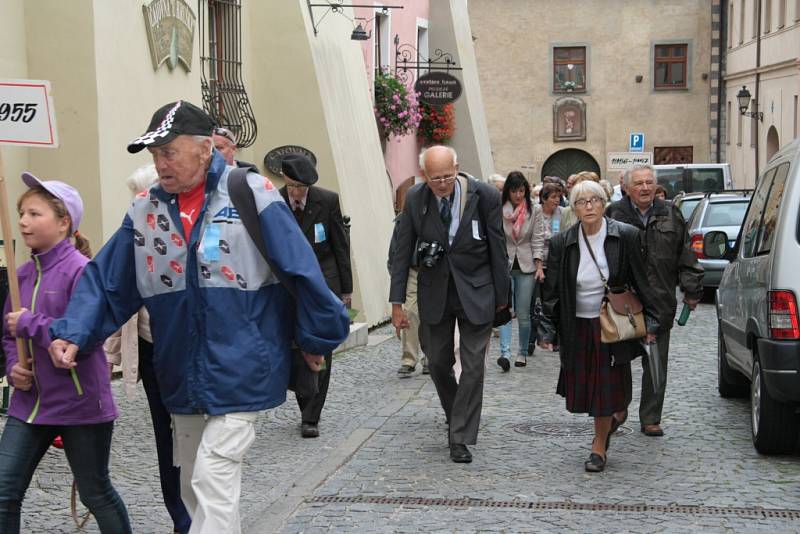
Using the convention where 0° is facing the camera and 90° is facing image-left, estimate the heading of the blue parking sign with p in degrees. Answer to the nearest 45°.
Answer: approximately 0°

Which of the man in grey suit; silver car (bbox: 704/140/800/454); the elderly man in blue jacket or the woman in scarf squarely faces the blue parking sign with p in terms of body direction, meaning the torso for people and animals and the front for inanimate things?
the silver car

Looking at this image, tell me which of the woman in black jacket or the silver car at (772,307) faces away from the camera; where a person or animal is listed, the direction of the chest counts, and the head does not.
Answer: the silver car

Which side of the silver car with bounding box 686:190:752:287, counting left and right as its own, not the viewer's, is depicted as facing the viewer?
back

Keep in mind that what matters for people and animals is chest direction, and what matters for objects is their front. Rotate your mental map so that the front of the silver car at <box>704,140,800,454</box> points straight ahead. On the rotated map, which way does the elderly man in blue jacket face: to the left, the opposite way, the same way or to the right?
the opposite way

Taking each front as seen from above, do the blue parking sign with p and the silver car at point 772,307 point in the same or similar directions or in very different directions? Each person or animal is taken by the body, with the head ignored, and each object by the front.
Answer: very different directions

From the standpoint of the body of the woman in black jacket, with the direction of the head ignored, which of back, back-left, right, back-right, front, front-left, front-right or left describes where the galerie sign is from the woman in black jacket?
back

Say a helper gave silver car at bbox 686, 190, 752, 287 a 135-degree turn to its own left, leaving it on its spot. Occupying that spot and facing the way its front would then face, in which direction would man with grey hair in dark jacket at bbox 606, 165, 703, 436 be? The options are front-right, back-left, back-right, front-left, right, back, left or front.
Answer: front-left

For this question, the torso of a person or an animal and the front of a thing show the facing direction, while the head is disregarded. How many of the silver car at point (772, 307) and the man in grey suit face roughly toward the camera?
1

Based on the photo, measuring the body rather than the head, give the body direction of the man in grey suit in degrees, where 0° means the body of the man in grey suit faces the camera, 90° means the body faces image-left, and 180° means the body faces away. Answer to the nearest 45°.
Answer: approximately 0°

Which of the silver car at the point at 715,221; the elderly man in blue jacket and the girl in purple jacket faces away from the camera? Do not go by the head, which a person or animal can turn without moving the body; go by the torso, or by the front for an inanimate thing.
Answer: the silver car

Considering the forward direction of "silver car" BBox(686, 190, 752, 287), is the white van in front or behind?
in front
